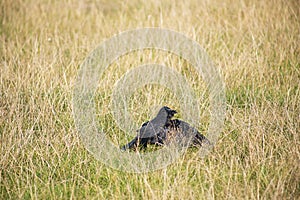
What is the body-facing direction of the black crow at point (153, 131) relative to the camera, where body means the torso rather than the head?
to the viewer's right

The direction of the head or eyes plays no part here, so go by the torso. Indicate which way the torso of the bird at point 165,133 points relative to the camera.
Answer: to the viewer's right
